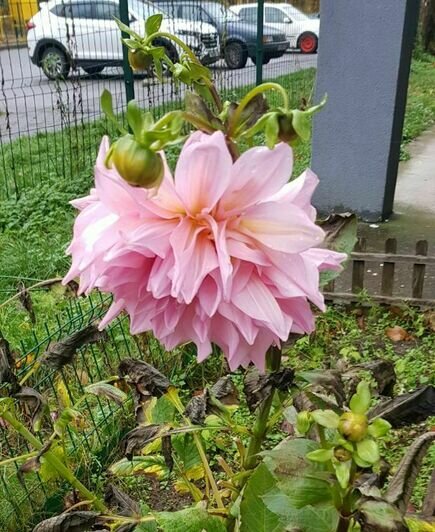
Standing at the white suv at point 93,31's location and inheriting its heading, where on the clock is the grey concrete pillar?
The grey concrete pillar is roughly at 1 o'clock from the white suv.

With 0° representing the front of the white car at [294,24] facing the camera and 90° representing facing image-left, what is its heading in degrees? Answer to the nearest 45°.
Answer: approximately 270°

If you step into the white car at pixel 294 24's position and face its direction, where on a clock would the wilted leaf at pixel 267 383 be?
The wilted leaf is roughly at 3 o'clock from the white car.

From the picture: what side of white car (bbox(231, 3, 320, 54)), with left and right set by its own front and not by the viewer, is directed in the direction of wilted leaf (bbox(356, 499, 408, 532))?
right

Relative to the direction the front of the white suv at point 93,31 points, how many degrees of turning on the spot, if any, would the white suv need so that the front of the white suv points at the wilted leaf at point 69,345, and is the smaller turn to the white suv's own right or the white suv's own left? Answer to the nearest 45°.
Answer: approximately 45° to the white suv's own right

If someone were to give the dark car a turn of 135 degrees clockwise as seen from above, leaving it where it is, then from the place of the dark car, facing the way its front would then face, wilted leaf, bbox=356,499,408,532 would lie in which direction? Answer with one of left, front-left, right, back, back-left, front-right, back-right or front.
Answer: left

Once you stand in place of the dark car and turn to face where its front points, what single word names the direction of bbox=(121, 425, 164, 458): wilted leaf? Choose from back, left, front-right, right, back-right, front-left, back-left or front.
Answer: front-right

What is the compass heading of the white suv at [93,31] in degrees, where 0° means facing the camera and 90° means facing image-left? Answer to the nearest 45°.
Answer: approximately 315°

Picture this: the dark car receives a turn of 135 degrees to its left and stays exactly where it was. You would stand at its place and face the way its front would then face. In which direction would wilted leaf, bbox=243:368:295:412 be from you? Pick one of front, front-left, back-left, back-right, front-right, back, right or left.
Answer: back

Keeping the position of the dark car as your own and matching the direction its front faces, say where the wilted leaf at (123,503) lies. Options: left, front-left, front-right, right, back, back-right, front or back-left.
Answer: front-right

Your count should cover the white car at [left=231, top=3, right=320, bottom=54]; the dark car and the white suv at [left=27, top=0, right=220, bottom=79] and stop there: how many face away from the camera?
0

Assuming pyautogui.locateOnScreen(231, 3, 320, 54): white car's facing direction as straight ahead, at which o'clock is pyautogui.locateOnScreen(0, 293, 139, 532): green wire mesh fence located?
The green wire mesh fence is roughly at 3 o'clock from the white car.

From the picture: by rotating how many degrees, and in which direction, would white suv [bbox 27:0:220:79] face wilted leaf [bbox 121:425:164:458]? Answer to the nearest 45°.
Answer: approximately 45° to its right
